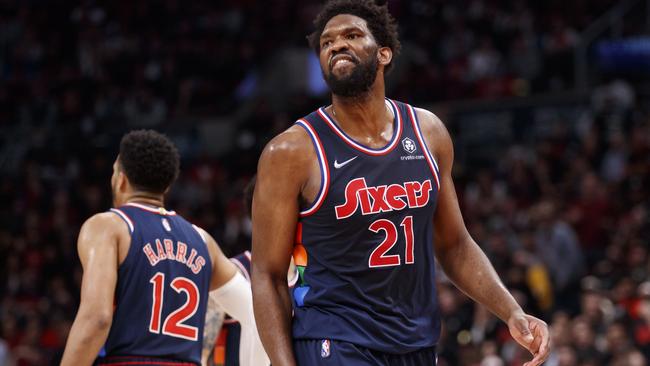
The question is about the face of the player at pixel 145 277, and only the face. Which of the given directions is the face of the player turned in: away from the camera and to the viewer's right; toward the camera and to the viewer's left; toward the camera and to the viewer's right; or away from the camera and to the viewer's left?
away from the camera and to the viewer's left

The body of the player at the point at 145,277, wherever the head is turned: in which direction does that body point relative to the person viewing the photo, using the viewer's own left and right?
facing away from the viewer and to the left of the viewer

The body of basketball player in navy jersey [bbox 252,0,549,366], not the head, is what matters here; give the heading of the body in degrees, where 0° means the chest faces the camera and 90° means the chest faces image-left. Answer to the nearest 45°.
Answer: approximately 315°

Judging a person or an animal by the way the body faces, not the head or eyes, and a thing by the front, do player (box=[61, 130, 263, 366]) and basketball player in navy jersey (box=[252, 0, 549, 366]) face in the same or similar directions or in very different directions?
very different directions
